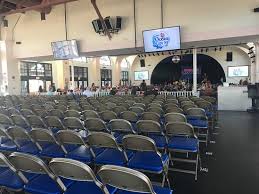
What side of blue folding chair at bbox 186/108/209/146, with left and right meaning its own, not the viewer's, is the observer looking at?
back

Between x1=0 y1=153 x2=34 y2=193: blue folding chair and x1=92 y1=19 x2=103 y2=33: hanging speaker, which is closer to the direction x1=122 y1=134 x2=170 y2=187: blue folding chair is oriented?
the hanging speaker

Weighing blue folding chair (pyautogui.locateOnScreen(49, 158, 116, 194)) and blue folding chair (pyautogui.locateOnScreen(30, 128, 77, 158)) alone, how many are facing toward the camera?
0

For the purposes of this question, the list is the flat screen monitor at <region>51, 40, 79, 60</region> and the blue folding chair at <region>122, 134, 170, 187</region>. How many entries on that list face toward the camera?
1

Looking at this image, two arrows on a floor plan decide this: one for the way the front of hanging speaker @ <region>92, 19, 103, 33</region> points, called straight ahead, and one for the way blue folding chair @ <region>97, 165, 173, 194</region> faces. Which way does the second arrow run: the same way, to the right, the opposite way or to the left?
the opposite way

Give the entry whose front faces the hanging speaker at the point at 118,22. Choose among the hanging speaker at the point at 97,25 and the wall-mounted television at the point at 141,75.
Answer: the wall-mounted television

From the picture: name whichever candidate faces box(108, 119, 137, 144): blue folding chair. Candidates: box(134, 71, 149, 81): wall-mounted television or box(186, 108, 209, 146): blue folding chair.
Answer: the wall-mounted television

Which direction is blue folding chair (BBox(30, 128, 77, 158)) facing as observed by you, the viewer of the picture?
facing away from the viewer and to the right of the viewer

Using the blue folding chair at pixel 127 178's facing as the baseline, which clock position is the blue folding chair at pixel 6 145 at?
the blue folding chair at pixel 6 145 is roughly at 9 o'clock from the blue folding chair at pixel 127 178.

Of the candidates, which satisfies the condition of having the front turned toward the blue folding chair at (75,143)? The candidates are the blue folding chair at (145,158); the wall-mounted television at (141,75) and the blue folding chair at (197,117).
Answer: the wall-mounted television

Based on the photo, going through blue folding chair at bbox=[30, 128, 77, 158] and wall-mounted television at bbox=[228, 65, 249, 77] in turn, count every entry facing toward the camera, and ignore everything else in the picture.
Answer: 1

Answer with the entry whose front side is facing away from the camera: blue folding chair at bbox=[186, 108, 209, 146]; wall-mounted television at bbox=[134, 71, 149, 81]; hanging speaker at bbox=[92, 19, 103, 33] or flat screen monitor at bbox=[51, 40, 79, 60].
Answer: the blue folding chair

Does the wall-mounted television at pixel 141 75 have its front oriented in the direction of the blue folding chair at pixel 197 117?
yes

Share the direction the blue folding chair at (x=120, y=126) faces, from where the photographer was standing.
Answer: facing away from the viewer and to the right of the viewer

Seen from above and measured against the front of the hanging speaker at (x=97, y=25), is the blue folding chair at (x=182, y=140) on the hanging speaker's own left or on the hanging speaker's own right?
on the hanging speaker's own left

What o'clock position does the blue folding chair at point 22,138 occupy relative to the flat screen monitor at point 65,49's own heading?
The blue folding chair is roughly at 12 o'clock from the flat screen monitor.
